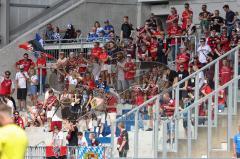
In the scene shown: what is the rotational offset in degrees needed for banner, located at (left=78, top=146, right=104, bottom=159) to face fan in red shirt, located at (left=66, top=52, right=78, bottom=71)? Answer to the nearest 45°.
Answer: approximately 180°

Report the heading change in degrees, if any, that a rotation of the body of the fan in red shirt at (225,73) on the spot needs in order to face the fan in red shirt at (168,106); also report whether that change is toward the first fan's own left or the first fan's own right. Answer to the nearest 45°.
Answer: approximately 90° to the first fan's own right

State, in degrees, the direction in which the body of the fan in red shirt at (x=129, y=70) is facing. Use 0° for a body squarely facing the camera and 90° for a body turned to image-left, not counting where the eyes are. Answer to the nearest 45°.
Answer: approximately 0°

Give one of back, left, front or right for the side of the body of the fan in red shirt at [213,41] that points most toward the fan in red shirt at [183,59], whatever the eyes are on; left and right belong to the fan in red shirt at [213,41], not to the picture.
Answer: right

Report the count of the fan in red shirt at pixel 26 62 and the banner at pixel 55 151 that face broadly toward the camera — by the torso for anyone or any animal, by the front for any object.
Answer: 2

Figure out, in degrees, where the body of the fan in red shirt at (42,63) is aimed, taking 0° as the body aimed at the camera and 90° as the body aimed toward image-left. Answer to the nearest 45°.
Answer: approximately 0°
